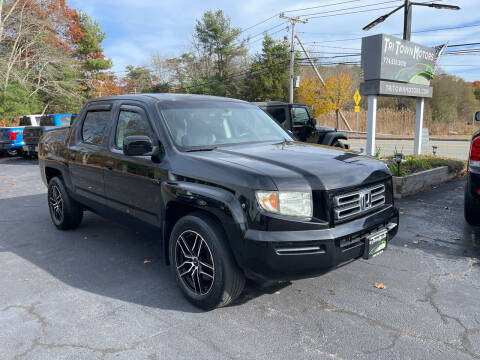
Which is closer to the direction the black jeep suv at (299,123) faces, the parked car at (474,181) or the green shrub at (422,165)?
the green shrub

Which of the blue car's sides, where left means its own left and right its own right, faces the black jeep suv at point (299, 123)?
back

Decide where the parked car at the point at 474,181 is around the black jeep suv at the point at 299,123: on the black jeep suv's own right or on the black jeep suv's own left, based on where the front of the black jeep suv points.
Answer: on the black jeep suv's own right

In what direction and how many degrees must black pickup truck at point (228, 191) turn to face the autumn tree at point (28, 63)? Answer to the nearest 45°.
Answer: approximately 180°

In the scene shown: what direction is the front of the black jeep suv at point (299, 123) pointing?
to the viewer's right

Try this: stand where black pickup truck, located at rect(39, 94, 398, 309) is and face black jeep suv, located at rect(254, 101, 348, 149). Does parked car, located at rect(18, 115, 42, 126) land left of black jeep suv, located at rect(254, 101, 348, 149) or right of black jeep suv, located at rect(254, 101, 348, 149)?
left

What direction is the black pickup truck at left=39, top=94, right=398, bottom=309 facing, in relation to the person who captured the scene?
facing the viewer and to the right of the viewer

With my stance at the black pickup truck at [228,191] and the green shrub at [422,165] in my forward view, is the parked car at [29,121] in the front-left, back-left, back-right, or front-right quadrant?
front-left

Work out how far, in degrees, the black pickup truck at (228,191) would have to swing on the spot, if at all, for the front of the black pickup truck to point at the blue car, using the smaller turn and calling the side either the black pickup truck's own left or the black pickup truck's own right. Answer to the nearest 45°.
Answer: approximately 180°

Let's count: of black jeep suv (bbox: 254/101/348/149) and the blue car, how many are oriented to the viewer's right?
1

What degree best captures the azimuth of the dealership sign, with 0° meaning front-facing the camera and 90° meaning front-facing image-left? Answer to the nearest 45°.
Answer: approximately 315°

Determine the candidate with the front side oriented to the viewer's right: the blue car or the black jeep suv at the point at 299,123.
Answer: the black jeep suv

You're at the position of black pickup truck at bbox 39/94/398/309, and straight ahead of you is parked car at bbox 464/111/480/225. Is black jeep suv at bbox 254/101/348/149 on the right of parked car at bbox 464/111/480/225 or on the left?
left

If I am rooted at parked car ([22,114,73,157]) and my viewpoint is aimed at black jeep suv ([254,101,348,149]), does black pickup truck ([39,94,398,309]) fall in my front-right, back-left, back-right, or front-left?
front-right

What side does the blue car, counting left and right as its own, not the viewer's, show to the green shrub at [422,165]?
back

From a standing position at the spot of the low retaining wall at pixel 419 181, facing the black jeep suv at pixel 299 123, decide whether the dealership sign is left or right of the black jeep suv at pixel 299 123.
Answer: right

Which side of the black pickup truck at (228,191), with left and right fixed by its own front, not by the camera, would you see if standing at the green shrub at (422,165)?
left
